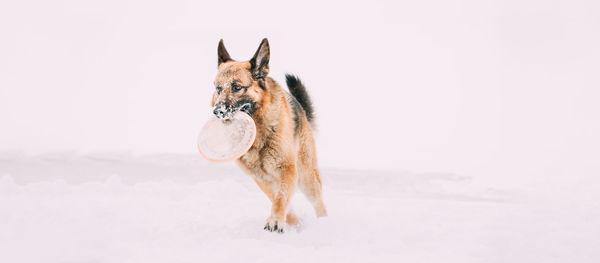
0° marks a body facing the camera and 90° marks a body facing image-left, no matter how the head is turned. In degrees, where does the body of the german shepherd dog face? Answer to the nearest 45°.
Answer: approximately 45°
